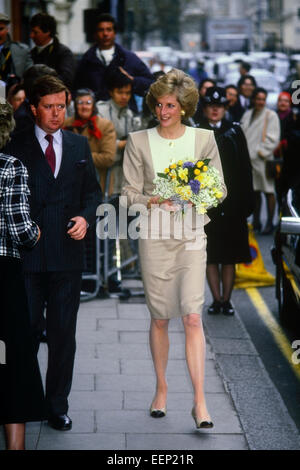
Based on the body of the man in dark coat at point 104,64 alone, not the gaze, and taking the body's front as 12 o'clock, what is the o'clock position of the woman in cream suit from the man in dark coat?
The woman in cream suit is roughly at 12 o'clock from the man in dark coat.

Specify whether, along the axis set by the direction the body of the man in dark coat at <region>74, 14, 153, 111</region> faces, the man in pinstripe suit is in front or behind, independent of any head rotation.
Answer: in front

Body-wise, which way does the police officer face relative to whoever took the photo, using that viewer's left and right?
facing the viewer

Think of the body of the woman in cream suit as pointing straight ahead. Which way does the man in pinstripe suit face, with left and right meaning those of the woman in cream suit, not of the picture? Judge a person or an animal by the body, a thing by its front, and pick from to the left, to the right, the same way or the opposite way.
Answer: the same way

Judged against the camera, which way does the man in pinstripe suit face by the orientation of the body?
toward the camera

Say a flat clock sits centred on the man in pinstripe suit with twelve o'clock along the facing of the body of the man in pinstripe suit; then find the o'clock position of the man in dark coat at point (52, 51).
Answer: The man in dark coat is roughly at 6 o'clock from the man in pinstripe suit.

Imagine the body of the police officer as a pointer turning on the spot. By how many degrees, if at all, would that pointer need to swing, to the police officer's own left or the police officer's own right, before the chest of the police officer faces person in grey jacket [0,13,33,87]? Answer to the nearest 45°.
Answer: approximately 135° to the police officer's own right

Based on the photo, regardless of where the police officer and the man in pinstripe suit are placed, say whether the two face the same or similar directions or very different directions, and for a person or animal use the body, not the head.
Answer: same or similar directions

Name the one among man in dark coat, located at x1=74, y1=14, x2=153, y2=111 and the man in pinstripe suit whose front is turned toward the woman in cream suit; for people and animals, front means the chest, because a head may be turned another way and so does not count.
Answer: the man in dark coat

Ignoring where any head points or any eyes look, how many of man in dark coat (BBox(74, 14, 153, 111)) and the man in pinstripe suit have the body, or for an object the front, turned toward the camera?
2

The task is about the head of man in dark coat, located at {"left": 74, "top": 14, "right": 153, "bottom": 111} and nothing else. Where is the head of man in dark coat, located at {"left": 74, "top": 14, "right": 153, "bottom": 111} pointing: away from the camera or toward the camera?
toward the camera

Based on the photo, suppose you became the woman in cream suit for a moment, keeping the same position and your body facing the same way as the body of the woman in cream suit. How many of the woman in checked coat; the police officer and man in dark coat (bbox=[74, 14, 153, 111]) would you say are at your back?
2

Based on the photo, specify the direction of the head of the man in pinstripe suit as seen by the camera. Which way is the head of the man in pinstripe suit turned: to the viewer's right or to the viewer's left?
to the viewer's right

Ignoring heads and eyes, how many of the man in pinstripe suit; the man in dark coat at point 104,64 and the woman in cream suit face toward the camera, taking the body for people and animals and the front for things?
3

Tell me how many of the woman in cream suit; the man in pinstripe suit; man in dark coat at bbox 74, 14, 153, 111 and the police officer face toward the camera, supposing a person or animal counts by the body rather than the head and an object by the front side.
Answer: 4
